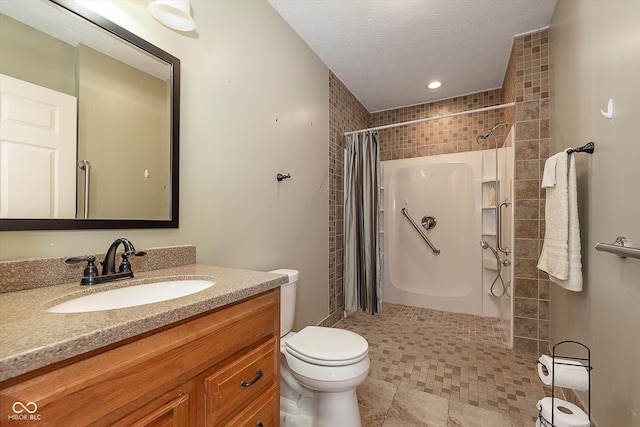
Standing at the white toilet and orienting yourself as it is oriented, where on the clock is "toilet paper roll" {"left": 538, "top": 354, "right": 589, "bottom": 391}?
The toilet paper roll is roughly at 11 o'clock from the white toilet.

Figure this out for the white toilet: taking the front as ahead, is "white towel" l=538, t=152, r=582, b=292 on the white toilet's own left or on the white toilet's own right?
on the white toilet's own left

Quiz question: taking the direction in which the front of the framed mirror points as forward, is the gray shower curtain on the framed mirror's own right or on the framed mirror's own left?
on the framed mirror's own left

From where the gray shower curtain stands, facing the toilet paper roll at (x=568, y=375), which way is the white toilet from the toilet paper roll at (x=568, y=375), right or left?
right

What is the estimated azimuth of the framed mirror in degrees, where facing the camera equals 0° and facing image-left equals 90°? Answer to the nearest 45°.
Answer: approximately 315°

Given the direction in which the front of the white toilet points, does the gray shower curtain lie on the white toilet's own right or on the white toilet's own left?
on the white toilet's own left
